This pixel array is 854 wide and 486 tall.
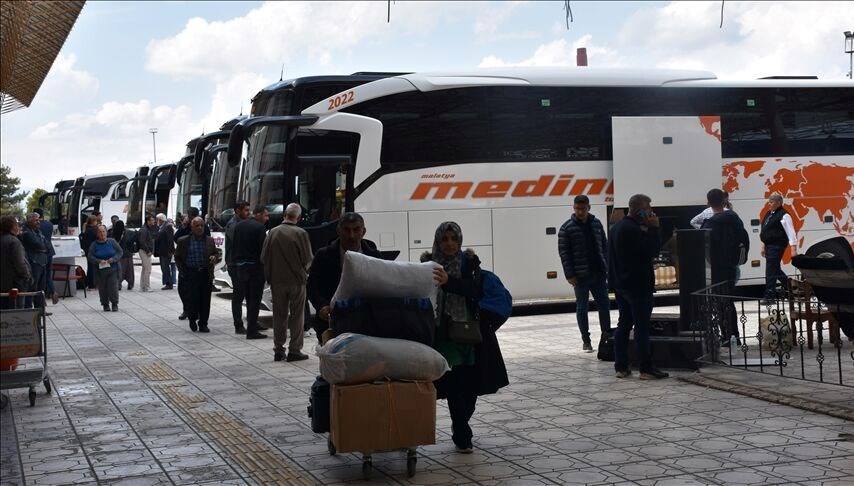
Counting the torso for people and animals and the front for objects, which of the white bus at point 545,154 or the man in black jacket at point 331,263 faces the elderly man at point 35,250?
the white bus

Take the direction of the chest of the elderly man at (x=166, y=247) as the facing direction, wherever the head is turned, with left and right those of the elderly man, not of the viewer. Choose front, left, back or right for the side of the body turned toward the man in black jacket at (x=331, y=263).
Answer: left

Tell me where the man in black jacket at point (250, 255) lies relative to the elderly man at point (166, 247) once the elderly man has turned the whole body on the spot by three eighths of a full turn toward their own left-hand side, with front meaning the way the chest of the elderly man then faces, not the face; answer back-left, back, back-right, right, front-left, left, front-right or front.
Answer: front-right

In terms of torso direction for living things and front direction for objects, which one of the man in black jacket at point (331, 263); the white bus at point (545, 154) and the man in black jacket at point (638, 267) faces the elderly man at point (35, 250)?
the white bus

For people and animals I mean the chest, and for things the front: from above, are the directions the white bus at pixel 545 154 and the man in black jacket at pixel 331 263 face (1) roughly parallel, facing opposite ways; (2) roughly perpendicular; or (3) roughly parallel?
roughly perpendicular

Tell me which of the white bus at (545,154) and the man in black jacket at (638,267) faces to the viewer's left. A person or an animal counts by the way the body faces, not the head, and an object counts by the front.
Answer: the white bus

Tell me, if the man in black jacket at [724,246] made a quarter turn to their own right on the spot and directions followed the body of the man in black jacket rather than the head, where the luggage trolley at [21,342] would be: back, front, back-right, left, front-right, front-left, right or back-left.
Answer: back

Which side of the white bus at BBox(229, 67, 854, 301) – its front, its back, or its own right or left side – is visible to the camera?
left

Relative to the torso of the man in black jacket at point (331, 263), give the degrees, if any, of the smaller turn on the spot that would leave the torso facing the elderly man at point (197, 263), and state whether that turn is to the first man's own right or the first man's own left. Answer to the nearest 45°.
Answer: approximately 180°
